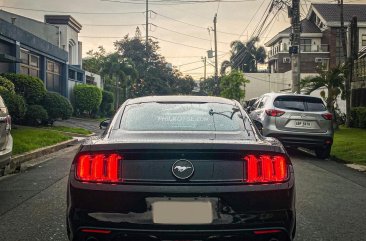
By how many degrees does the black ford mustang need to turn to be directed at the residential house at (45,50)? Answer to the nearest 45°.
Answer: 0° — it already faces it

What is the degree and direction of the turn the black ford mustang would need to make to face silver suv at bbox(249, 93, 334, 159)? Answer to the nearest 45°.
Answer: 0° — it already faces it

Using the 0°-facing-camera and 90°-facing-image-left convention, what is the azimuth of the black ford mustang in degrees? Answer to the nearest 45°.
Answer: approximately 180°

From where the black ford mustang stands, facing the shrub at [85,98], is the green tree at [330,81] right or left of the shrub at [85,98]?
right

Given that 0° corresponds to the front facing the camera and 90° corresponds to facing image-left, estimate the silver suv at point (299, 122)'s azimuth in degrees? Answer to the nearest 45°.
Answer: approximately 135°

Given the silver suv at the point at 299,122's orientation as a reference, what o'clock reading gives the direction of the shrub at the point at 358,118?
The shrub is roughly at 2 o'clock from the silver suv.

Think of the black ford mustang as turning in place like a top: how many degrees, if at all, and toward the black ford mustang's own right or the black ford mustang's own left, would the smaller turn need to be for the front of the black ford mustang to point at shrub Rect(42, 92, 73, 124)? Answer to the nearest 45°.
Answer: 0° — it already faces it

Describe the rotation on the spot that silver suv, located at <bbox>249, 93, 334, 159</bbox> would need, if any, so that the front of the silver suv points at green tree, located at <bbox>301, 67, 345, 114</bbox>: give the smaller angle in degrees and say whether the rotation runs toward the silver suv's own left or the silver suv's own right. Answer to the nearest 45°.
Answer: approximately 45° to the silver suv's own right
